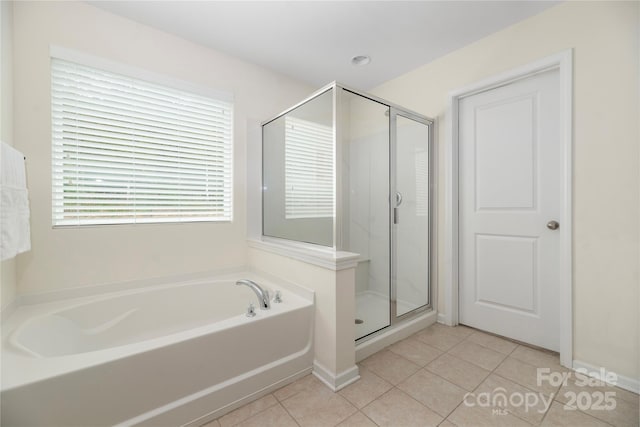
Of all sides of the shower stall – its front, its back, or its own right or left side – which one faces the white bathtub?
right

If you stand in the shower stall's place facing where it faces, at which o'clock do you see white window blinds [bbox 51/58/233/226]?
The white window blinds is roughly at 4 o'clock from the shower stall.

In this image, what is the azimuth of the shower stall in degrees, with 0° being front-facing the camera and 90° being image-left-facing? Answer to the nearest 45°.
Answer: approximately 315°

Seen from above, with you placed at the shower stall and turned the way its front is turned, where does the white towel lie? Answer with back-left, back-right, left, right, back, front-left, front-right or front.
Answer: right
